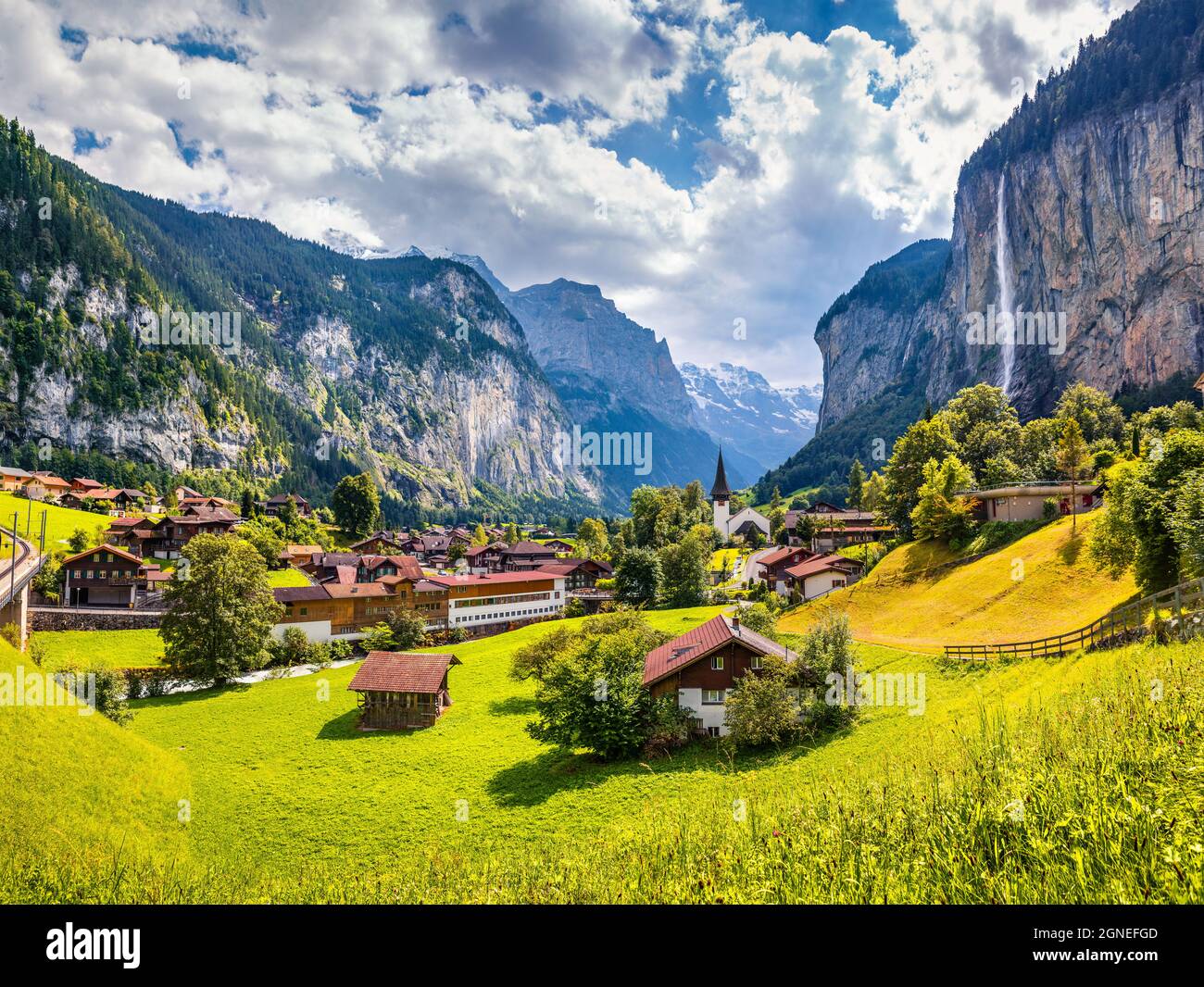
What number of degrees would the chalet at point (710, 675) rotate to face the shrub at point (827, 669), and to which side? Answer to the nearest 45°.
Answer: approximately 90° to its left

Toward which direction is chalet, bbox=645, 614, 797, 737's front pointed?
toward the camera
